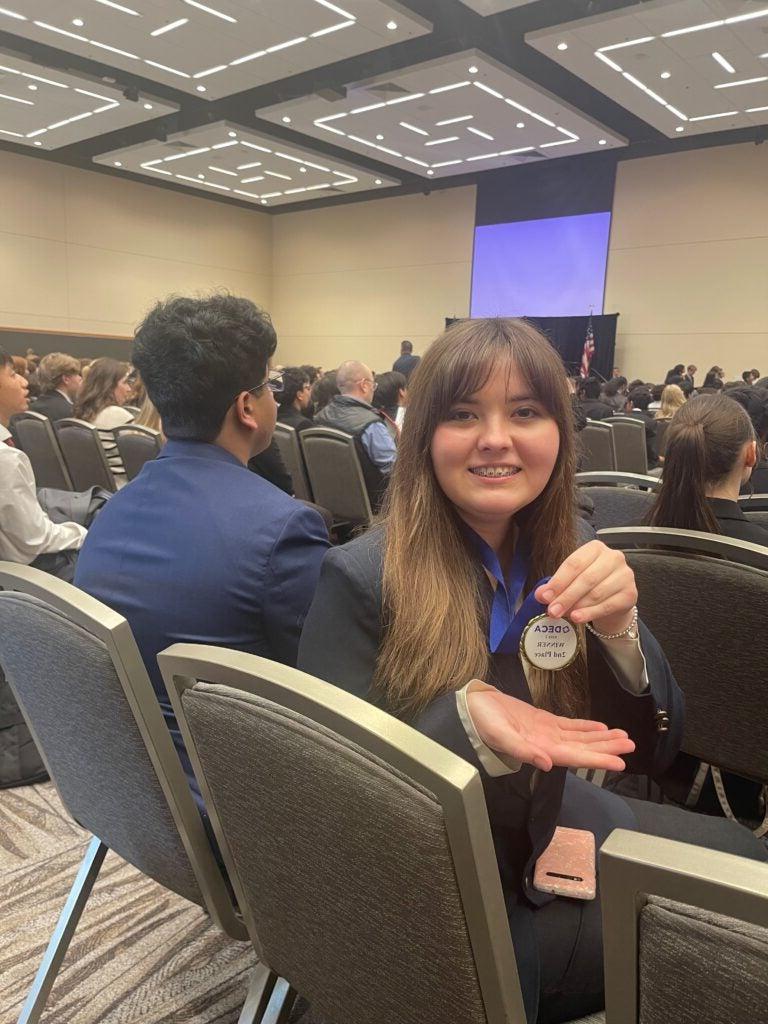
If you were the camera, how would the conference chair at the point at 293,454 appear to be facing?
facing away from the viewer and to the right of the viewer

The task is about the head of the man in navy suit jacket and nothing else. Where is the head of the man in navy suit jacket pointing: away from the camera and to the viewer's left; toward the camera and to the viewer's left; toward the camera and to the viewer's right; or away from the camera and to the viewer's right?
away from the camera and to the viewer's right

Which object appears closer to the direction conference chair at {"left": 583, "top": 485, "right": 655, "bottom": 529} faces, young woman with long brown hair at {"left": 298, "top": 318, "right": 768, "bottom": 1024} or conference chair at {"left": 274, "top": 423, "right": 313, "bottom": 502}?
the conference chair

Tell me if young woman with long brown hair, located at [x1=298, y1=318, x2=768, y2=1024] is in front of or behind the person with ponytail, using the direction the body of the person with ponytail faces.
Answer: behind

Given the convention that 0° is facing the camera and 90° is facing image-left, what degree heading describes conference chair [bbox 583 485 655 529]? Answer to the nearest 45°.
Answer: approximately 180°

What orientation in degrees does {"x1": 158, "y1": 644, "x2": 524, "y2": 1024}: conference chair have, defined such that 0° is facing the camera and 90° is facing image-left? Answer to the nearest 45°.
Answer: approximately 225°

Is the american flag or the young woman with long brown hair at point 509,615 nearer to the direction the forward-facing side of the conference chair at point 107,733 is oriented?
the american flag

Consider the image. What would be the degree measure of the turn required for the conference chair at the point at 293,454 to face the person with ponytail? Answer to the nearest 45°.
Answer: approximately 135° to its right

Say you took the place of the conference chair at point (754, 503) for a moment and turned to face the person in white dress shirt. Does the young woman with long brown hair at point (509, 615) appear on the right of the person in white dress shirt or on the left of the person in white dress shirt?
left

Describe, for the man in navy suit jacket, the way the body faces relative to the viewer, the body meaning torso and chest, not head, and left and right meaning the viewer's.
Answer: facing away from the viewer and to the right of the viewer

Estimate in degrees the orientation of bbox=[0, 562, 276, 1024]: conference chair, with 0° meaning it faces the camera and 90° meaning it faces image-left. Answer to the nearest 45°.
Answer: approximately 225°

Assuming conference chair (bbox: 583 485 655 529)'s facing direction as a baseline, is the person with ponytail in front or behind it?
behind

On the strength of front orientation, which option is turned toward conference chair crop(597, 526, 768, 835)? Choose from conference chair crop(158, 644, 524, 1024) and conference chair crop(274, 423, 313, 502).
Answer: conference chair crop(158, 644, 524, 1024)
